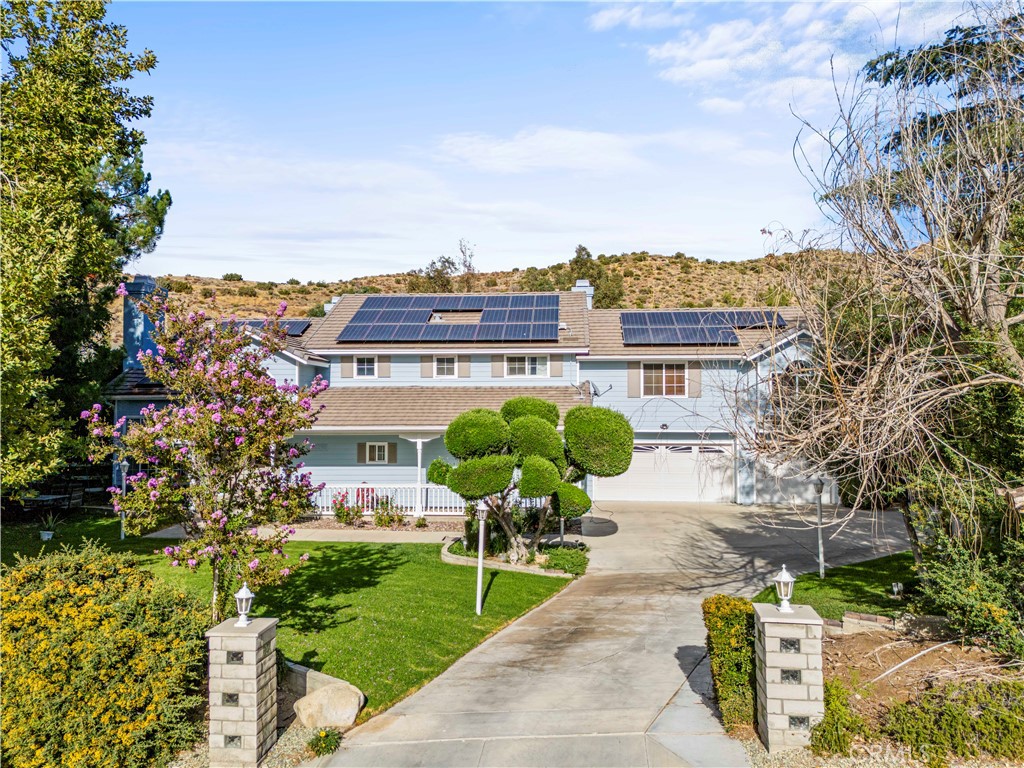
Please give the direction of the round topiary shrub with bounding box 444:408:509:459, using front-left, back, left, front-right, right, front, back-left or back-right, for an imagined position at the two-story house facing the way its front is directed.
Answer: front

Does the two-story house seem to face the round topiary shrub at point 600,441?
yes

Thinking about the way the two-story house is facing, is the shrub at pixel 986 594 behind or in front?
in front

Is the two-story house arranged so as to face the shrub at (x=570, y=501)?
yes

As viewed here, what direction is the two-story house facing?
toward the camera

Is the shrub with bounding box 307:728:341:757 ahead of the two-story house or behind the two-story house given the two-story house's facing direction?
ahead

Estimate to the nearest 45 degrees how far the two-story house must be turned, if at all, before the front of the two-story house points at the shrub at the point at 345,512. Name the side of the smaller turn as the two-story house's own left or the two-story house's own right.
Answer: approximately 45° to the two-story house's own right

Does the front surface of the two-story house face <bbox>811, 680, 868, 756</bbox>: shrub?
yes

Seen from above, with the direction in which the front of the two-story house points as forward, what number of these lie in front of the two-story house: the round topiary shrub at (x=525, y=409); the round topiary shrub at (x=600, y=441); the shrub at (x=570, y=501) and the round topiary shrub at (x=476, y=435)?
4

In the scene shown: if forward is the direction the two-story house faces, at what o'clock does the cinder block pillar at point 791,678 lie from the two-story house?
The cinder block pillar is roughly at 12 o'clock from the two-story house.

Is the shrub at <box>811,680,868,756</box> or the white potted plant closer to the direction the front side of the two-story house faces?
the shrub

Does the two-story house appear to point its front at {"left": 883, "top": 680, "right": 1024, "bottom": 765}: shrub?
yes

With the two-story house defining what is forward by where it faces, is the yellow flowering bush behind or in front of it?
in front

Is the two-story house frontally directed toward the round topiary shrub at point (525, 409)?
yes

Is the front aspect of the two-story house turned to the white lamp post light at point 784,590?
yes
